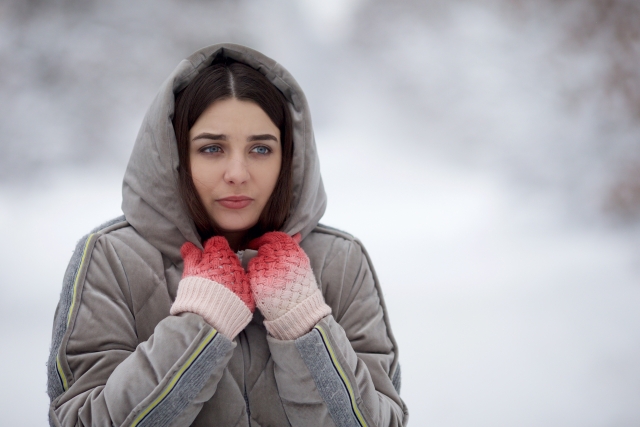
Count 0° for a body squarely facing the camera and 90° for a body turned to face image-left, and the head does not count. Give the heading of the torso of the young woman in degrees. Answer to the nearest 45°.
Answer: approximately 0°

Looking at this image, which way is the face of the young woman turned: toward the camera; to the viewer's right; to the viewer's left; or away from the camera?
toward the camera
